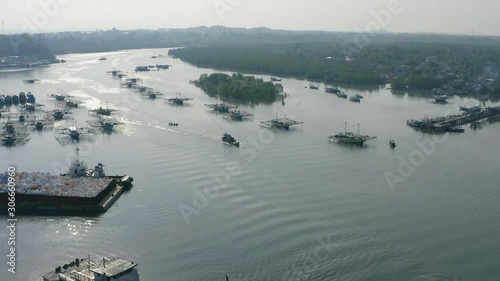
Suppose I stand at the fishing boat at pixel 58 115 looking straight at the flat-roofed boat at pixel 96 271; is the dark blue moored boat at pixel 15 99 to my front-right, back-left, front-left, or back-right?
back-right

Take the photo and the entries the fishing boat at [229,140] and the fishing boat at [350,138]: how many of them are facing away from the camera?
0

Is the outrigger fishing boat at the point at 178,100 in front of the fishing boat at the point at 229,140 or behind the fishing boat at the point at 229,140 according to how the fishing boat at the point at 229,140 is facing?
behind

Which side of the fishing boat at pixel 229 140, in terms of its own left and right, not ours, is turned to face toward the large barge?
right

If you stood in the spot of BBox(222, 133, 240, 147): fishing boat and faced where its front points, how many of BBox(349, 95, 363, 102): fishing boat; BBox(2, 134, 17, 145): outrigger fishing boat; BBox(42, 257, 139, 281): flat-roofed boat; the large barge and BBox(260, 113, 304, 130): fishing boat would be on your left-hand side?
2

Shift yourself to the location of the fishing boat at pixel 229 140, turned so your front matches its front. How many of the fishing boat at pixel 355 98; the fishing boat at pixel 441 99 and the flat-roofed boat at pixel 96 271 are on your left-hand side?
2

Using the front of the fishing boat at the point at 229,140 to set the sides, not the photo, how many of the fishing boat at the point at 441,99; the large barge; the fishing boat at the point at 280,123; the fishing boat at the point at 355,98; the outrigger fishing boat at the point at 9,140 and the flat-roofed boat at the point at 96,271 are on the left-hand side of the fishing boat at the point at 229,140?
3

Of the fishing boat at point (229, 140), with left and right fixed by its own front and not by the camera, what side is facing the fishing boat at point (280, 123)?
left

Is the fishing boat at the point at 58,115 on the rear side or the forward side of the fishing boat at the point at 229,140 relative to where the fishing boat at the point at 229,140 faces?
on the rear side

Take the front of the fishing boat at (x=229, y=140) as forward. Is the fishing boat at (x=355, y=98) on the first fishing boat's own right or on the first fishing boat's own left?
on the first fishing boat's own left
